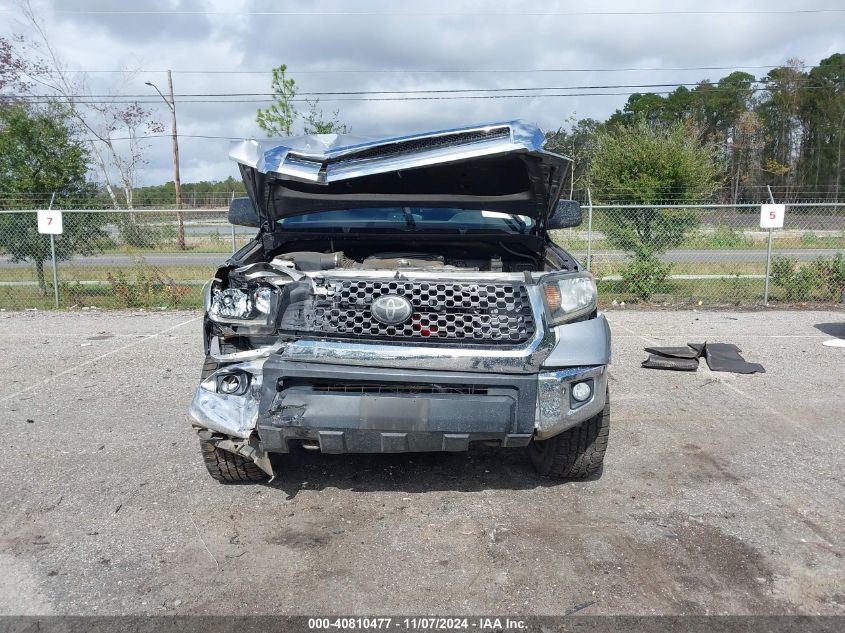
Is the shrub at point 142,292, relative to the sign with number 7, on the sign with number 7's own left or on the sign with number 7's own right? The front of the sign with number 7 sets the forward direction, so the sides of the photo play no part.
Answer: on the sign with number 7's own left

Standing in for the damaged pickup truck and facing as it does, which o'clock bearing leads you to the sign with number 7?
The sign with number 7 is roughly at 5 o'clock from the damaged pickup truck.

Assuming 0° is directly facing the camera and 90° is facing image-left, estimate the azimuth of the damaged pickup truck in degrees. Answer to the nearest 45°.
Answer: approximately 0°

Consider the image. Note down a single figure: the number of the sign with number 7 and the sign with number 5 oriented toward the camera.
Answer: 2

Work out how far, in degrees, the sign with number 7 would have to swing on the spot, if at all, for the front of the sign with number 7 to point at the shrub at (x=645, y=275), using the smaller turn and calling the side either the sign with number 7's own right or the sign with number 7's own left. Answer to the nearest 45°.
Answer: approximately 45° to the sign with number 7's own left

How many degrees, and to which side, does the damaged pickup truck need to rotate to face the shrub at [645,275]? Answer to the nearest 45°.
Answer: approximately 135° to its left

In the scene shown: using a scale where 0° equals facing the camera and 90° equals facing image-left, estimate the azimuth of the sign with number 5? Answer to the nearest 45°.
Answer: approximately 0°

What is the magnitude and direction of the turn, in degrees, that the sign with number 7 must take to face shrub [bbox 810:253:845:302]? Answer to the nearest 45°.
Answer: approximately 45° to its left

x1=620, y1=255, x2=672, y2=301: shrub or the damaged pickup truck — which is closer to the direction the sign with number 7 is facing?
the damaged pickup truck
